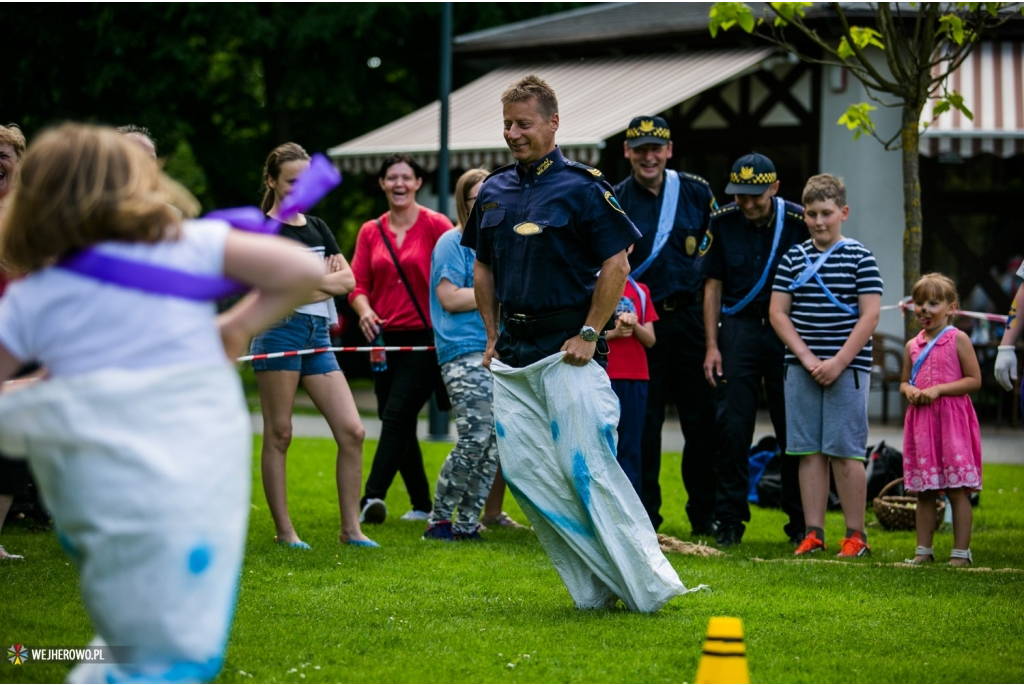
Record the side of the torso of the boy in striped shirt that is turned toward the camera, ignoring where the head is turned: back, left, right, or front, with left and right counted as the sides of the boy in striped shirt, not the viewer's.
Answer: front

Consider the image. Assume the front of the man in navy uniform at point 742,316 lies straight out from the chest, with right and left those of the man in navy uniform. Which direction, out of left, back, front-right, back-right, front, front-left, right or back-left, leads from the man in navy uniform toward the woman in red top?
right

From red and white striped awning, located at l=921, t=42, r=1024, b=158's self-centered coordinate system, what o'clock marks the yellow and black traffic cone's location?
The yellow and black traffic cone is roughly at 12 o'clock from the red and white striped awning.

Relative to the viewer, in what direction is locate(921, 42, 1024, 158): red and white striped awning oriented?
toward the camera

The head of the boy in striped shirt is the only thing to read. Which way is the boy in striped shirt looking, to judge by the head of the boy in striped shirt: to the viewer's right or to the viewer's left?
to the viewer's left

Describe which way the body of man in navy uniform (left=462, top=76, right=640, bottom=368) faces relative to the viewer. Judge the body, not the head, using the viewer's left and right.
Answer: facing the viewer and to the left of the viewer

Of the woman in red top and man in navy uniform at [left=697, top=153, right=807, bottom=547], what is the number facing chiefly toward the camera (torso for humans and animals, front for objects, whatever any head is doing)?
2

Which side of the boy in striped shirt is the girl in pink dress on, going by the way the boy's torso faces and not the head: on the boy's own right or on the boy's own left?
on the boy's own left

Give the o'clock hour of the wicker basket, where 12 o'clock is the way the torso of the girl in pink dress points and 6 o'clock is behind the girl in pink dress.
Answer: The wicker basket is roughly at 4 o'clock from the girl in pink dress.

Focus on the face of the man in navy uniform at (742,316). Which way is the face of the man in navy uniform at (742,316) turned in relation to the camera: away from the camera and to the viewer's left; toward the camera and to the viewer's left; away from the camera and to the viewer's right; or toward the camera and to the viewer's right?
toward the camera and to the viewer's left

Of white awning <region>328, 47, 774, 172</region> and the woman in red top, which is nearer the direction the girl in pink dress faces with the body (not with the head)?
the woman in red top

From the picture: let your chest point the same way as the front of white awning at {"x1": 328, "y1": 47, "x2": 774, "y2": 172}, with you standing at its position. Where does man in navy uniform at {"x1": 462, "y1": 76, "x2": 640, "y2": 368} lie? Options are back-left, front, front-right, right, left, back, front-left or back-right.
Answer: front-left

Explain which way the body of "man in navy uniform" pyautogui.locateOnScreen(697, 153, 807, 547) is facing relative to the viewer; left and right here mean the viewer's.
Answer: facing the viewer
